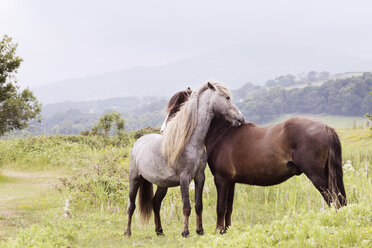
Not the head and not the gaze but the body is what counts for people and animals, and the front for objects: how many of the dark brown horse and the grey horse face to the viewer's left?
1

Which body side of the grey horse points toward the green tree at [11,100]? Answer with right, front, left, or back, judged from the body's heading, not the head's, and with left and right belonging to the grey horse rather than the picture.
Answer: back

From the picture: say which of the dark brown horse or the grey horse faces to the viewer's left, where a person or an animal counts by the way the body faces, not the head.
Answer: the dark brown horse

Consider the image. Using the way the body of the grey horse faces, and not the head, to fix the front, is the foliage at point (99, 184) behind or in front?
behind

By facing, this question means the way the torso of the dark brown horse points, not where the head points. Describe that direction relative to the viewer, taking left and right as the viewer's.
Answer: facing to the left of the viewer

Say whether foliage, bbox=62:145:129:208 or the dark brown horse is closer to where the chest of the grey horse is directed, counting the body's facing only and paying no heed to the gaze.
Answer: the dark brown horse

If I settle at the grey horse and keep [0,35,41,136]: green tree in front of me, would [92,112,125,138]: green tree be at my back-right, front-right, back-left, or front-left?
front-right

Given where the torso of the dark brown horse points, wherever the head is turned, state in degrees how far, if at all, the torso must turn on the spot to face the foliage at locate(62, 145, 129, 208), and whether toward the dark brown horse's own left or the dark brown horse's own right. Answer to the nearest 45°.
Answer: approximately 45° to the dark brown horse's own right

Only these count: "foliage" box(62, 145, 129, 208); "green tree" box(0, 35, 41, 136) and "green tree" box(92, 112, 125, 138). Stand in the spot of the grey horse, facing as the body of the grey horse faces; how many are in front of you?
0

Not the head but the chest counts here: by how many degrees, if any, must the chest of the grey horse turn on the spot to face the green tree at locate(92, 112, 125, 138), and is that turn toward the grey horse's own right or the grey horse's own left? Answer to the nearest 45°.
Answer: approximately 135° to the grey horse's own left
